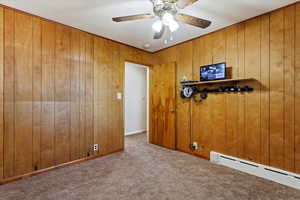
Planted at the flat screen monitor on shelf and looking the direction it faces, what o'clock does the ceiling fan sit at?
The ceiling fan is roughly at 11 o'clock from the flat screen monitor on shelf.

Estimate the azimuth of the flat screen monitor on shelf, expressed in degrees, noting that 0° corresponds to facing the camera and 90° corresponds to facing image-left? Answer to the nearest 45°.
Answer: approximately 45°

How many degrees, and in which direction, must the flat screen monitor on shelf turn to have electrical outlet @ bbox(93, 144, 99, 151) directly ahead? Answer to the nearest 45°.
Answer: approximately 45° to its right
